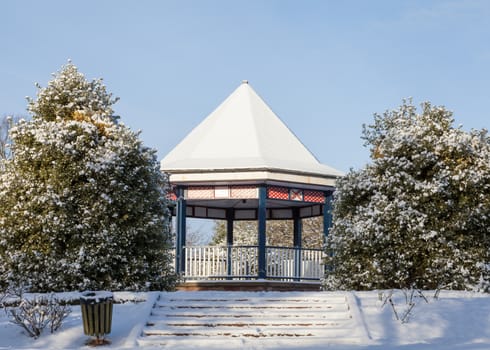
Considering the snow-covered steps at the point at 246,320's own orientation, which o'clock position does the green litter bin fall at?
The green litter bin is roughly at 2 o'clock from the snow-covered steps.

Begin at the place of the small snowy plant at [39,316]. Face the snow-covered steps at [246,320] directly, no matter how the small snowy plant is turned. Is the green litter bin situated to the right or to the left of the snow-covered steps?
right

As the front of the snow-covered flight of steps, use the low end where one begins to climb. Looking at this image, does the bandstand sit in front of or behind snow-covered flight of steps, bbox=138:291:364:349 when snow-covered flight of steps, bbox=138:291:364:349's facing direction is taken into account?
behind

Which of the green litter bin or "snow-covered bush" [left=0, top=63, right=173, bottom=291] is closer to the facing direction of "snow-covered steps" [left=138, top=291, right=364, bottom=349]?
the green litter bin

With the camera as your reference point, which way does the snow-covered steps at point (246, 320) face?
facing the viewer

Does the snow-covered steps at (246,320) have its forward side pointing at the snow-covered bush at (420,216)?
no

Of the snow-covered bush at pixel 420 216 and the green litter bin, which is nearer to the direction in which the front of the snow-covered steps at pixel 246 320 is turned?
the green litter bin

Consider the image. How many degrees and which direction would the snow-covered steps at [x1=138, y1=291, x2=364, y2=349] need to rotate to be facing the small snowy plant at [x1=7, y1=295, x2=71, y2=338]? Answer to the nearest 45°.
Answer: approximately 90° to its right

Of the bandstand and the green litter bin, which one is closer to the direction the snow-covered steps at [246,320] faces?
the green litter bin

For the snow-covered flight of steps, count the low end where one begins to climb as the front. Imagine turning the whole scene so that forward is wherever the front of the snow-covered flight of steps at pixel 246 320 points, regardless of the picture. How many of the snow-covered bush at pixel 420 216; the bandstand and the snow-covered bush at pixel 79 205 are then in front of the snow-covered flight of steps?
0

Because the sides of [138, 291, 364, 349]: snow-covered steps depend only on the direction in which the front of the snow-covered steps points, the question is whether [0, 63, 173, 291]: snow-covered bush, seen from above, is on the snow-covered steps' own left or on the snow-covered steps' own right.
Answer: on the snow-covered steps' own right

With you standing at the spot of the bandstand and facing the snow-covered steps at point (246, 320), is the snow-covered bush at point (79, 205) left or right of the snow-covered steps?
right

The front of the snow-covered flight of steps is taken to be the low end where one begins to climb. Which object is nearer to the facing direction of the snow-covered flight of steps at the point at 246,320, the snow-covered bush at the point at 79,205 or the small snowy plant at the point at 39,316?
the small snowy plant

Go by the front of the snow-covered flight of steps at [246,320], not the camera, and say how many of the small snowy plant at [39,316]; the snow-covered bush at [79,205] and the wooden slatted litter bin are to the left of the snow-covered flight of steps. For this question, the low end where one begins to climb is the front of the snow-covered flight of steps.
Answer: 0
